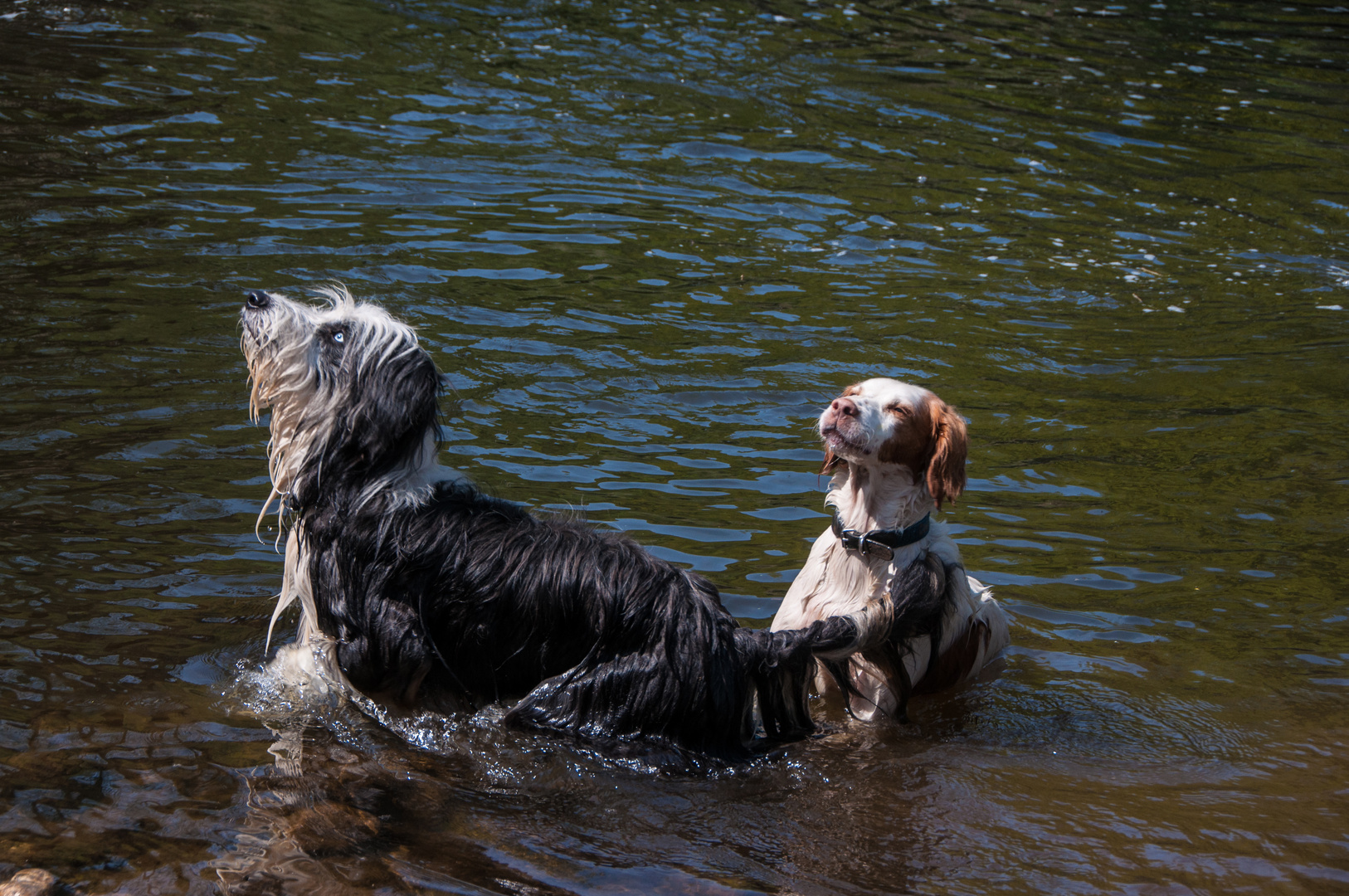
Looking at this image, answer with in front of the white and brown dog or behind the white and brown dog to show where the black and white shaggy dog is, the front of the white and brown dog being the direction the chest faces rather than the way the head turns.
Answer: in front

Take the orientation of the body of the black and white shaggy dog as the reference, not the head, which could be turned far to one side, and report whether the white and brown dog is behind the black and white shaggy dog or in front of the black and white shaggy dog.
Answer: behind

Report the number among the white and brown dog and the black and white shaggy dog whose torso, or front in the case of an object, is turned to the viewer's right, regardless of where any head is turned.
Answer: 0

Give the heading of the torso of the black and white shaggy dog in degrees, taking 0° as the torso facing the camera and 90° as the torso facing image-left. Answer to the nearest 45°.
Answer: approximately 90°

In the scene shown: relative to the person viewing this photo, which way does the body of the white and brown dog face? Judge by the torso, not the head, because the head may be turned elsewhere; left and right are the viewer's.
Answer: facing the viewer and to the left of the viewer
